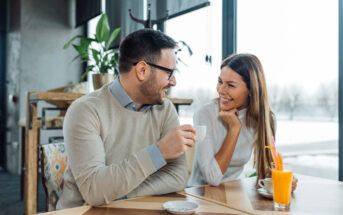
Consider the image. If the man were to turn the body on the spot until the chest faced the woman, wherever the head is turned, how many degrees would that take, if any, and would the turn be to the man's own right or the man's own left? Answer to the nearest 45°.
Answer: approximately 90° to the man's own left

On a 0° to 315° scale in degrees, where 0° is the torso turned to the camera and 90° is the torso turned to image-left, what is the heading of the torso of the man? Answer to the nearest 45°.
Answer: approximately 315°

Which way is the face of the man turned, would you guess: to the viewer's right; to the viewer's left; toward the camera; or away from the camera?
to the viewer's right

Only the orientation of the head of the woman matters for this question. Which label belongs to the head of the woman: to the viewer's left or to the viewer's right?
to the viewer's left
